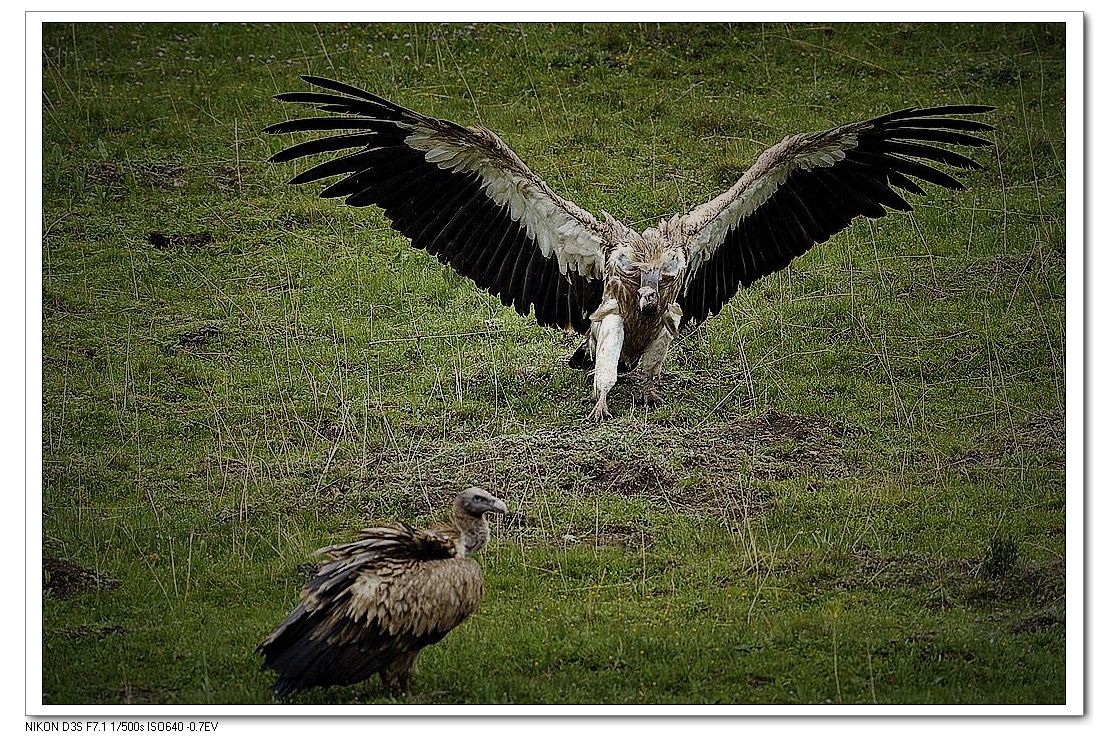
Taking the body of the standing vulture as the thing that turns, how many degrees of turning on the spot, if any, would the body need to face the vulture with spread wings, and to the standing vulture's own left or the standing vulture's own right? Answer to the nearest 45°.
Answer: approximately 45° to the standing vulture's own left

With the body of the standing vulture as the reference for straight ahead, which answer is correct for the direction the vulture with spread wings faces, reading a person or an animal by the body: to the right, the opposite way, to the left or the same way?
to the right

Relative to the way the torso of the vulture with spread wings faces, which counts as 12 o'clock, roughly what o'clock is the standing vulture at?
The standing vulture is roughly at 1 o'clock from the vulture with spread wings.

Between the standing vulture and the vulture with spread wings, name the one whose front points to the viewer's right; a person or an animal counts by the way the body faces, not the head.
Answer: the standing vulture

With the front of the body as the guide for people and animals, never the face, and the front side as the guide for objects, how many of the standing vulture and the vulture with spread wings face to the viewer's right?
1

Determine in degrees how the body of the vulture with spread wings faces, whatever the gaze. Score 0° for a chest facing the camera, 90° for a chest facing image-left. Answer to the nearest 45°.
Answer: approximately 0°

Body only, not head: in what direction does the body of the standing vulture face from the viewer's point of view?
to the viewer's right
